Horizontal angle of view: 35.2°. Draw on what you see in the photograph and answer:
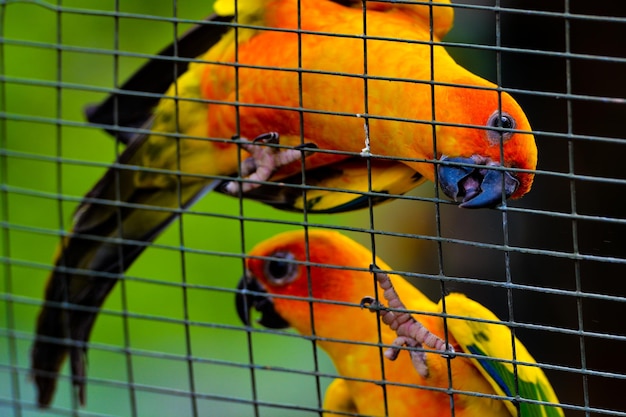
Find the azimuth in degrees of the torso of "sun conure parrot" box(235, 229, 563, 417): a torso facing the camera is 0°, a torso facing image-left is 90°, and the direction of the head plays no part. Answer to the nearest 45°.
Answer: approximately 90°
